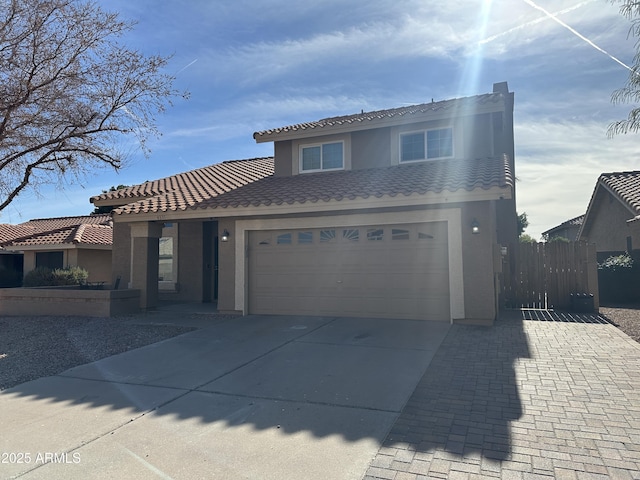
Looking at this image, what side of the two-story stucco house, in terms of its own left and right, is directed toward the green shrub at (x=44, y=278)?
right

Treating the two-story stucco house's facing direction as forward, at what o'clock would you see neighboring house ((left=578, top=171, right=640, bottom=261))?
The neighboring house is roughly at 8 o'clock from the two-story stucco house.

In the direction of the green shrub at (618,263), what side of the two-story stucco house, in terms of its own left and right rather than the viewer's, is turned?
left

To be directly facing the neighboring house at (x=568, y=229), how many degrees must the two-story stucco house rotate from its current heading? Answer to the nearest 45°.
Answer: approximately 135° to its left

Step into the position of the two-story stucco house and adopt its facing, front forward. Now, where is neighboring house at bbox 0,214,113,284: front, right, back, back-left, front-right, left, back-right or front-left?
back-right

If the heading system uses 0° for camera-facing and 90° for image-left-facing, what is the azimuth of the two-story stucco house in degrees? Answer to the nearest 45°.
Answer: approximately 0°

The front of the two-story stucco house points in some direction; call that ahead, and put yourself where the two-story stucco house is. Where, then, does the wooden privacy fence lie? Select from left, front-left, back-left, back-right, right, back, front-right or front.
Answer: left

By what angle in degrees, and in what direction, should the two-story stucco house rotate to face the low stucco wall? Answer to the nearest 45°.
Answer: approximately 90° to its right
